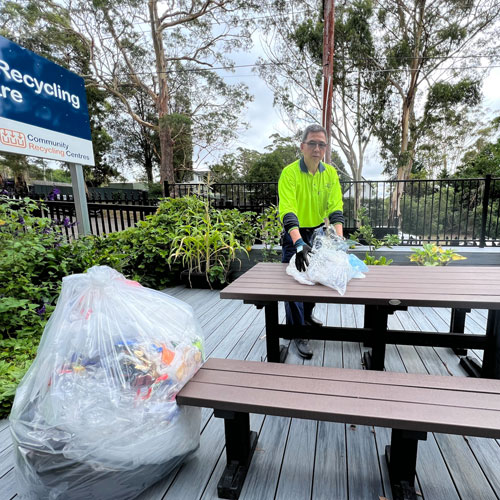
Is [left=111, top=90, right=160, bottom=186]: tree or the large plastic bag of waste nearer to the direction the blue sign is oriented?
the large plastic bag of waste

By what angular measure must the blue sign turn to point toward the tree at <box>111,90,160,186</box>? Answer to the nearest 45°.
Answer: approximately 135° to its left

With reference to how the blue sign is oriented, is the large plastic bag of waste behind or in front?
in front

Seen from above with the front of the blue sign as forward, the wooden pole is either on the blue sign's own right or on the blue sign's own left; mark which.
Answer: on the blue sign's own left

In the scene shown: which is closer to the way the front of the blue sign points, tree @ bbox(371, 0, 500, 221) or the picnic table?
the picnic table

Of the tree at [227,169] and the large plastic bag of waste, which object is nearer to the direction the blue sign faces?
the large plastic bag of waste

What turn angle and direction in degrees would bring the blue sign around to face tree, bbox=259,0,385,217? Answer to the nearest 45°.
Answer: approximately 90° to its left

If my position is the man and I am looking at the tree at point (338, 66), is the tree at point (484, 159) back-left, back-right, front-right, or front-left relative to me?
front-right

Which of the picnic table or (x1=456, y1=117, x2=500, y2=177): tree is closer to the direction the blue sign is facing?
the picnic table

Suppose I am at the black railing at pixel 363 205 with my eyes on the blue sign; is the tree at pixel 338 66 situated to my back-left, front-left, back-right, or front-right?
back-right

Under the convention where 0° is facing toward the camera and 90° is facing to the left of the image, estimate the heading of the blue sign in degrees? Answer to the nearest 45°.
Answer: approximately 315°

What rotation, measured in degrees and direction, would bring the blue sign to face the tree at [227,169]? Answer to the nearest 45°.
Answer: approximately 90° to its left
